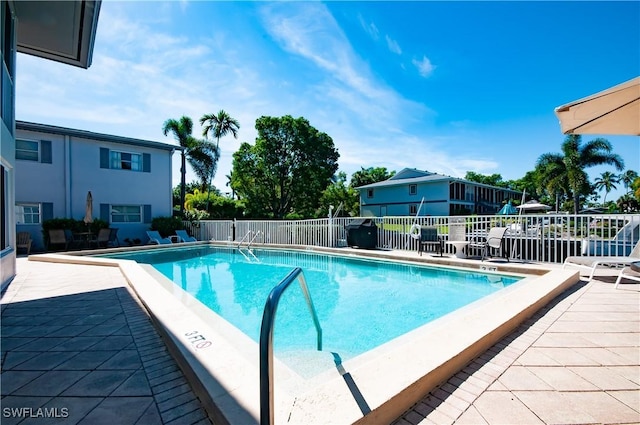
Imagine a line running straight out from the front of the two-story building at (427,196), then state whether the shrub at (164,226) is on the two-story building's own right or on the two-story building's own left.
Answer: on the two-story building's own right

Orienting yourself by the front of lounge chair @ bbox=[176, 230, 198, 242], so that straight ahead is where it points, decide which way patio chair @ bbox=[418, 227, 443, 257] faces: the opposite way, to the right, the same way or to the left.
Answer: to the right

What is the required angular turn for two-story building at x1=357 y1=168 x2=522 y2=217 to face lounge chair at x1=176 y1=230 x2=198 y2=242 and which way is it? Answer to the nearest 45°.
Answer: approximately 90° to its right

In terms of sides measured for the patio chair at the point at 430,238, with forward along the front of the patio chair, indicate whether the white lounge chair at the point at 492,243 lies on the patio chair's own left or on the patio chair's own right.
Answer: on the patio chair's own left

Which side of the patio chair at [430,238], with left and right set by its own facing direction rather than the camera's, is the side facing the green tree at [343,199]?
back

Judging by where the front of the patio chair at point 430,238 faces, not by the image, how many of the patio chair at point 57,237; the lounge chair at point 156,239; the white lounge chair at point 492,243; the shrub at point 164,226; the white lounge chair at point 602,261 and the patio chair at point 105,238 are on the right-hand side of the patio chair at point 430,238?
4

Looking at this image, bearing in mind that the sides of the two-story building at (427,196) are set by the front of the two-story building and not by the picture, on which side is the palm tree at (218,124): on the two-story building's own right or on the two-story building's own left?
on the two-story building's own right

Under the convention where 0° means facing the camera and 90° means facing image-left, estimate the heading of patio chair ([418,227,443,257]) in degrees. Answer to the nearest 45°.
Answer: approximately 0°

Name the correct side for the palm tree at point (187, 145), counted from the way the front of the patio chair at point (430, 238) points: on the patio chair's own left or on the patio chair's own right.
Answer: on the patio chair's own right
